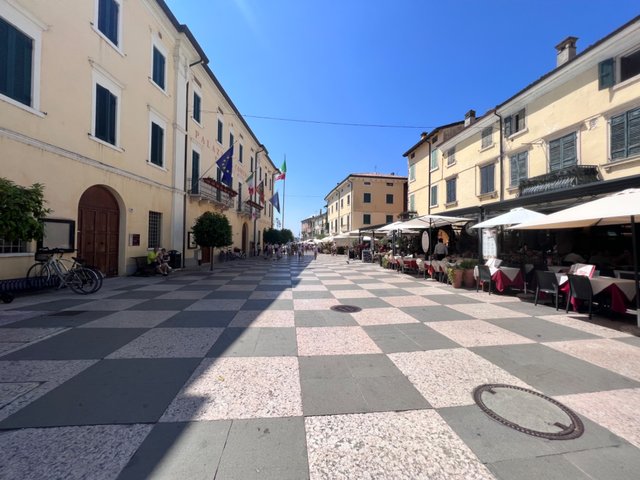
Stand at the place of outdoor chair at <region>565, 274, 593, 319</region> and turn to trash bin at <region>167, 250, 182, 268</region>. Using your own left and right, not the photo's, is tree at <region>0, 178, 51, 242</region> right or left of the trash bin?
left

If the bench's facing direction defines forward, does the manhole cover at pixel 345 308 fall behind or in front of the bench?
in front

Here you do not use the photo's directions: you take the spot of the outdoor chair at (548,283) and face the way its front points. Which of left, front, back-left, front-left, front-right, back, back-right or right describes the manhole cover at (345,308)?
back

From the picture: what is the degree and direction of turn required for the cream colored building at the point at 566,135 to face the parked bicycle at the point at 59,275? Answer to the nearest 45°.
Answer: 0° — it already faces it

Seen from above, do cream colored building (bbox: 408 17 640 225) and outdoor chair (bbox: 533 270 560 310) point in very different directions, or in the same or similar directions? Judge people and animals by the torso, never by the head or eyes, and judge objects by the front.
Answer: very different directions

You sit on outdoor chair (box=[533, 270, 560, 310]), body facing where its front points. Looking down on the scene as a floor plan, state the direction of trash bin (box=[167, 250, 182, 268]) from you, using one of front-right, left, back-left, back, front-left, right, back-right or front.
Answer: back-left

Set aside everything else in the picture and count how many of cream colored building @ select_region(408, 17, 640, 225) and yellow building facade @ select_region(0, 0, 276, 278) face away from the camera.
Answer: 0

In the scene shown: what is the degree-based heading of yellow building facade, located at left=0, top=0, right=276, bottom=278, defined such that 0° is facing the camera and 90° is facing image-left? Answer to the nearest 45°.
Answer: approximately 315°

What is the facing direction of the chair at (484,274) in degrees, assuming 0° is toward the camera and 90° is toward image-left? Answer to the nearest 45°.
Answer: approximately 225°

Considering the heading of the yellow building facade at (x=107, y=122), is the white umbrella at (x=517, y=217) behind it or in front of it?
in front

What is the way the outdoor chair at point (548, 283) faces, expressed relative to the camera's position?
facing away from the viewer and to the right of the viewer
